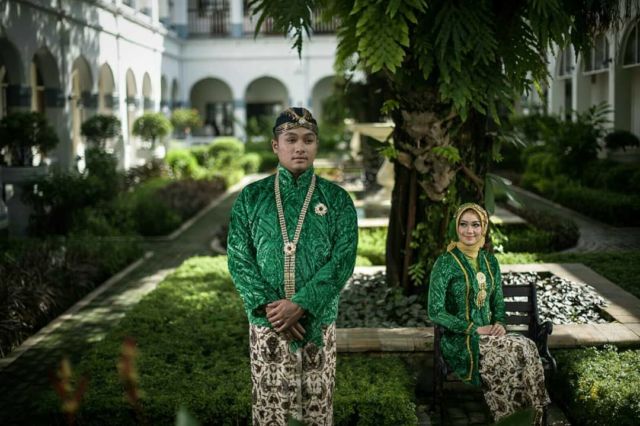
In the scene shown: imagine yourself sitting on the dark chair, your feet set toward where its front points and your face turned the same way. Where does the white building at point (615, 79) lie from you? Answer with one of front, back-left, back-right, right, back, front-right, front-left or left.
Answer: back

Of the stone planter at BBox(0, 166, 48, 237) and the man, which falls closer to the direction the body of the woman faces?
the man

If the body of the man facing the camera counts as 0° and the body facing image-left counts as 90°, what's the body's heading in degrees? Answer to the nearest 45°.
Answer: approximately 0°

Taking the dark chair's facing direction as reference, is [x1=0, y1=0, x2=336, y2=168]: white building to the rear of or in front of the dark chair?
to the rear

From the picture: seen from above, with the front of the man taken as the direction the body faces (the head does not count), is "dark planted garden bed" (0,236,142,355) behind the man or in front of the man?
behind

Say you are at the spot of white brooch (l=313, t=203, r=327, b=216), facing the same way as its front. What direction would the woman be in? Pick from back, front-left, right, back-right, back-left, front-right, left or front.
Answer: back-left

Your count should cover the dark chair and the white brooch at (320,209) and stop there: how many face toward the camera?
2

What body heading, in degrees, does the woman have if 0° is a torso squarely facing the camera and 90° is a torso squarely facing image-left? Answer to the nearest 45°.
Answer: approximately 315°
